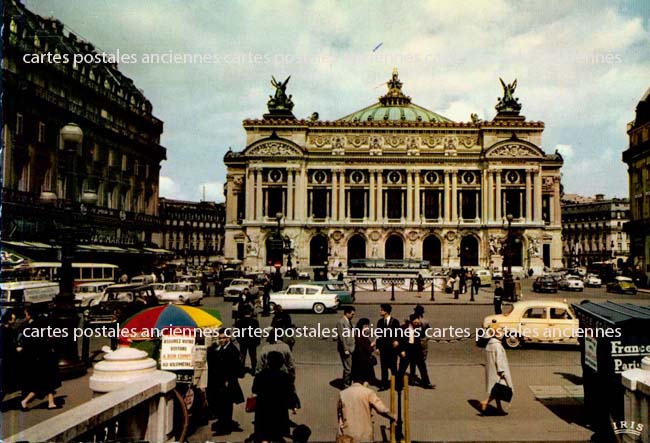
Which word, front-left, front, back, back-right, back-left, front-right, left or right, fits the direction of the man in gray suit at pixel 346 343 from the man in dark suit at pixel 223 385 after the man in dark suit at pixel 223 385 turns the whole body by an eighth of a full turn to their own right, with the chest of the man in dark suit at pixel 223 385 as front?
back

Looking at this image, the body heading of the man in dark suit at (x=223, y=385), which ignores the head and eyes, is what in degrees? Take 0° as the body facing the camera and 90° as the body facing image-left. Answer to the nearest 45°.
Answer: approximately 0°

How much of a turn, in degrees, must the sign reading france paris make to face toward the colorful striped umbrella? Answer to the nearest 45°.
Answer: approximately 90° to its right

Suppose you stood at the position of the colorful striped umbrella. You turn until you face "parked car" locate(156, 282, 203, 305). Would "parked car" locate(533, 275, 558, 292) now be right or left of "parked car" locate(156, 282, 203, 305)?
right

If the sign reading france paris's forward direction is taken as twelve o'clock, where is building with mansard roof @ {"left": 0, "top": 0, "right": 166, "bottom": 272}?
The building with mansard roof is roughly at 4 o'clock from the sign reading france paris.

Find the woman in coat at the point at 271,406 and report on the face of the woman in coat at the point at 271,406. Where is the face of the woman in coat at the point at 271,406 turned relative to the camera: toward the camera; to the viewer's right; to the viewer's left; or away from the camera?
away from the camera

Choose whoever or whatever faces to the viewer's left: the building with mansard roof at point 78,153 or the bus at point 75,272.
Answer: the bus
